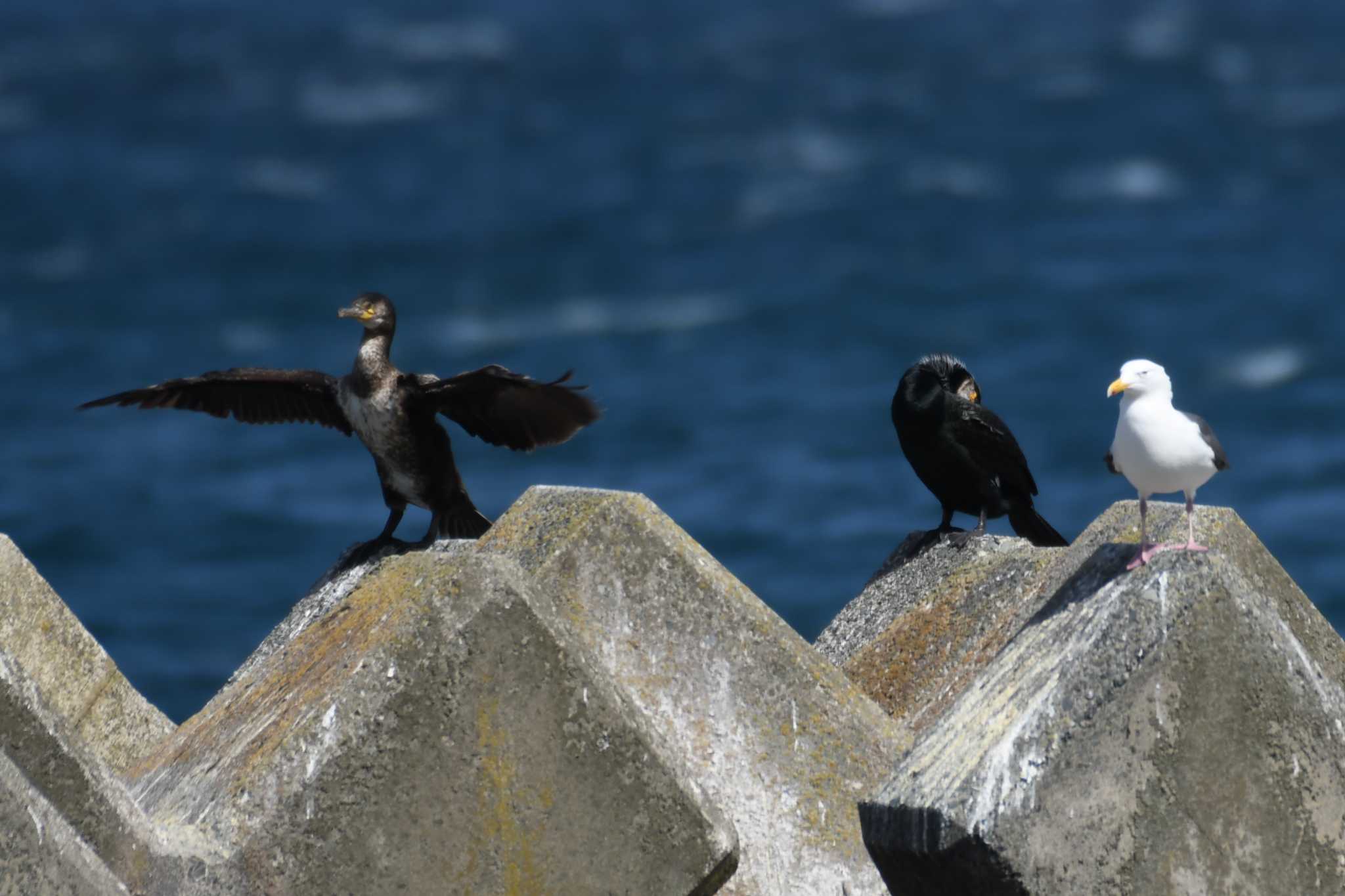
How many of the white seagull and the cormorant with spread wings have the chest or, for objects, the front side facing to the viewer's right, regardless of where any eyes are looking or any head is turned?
0

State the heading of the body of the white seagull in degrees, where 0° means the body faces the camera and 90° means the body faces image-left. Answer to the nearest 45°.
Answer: approximately 45°

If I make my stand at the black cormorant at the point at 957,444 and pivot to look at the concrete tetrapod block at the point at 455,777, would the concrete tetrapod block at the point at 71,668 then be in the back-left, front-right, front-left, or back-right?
front-right

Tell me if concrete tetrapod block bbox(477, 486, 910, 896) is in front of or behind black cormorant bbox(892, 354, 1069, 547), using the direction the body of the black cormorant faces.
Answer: in front

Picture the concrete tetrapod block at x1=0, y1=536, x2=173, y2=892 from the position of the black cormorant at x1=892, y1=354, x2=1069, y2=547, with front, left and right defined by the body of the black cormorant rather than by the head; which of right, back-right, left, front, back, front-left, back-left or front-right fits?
front-left

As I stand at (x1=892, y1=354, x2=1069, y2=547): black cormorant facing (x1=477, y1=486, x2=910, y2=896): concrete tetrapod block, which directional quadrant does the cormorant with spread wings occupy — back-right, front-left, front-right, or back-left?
front-right

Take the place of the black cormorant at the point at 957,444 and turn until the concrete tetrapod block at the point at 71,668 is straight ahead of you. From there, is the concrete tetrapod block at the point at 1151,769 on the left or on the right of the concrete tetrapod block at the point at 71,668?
left
